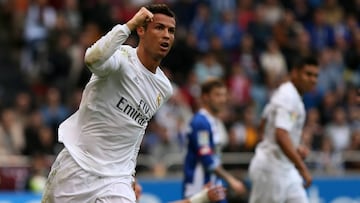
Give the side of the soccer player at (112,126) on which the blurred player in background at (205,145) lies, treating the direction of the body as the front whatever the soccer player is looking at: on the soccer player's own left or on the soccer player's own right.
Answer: on the soccer player's own left

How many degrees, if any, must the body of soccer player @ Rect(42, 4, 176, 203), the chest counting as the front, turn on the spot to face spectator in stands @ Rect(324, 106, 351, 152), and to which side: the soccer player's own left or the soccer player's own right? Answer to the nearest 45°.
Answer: approximately 90° to the soccer player's own left

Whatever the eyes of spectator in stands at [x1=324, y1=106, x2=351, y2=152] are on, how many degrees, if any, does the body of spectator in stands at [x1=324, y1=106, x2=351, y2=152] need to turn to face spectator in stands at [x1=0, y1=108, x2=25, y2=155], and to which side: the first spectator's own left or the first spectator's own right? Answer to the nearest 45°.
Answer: approximately 45° to the first spectator's own right

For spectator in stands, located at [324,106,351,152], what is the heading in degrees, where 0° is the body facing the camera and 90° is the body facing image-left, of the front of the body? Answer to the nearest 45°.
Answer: approximately 0°

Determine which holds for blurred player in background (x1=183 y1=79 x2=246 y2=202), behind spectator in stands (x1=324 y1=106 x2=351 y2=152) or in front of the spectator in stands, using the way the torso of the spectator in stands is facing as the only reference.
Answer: in front

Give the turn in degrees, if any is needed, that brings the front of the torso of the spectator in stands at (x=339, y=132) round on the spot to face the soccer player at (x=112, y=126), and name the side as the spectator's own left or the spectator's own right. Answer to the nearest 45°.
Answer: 0° — they already face them
